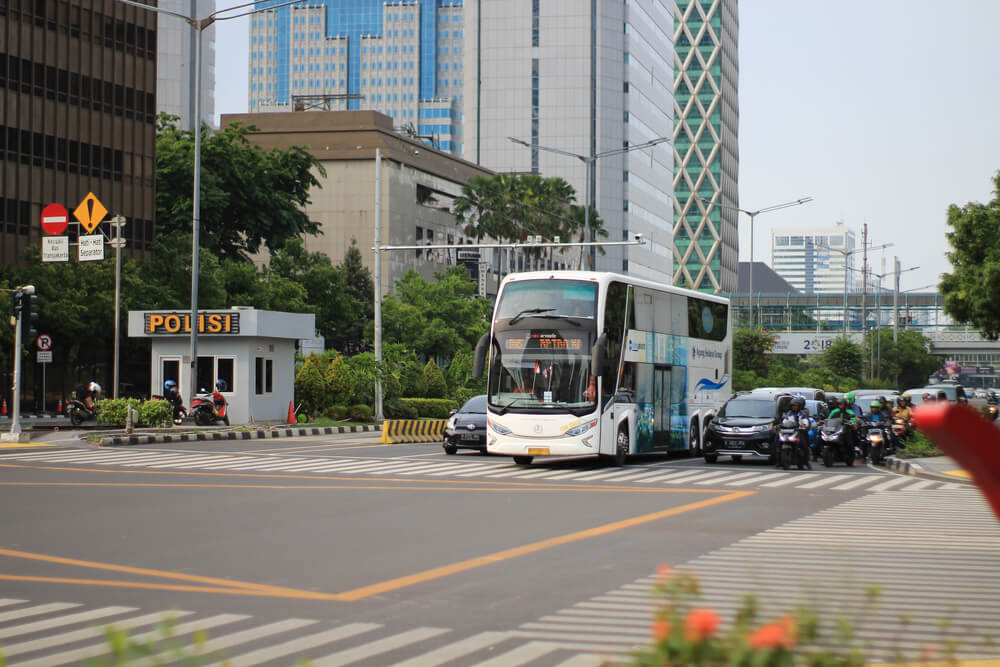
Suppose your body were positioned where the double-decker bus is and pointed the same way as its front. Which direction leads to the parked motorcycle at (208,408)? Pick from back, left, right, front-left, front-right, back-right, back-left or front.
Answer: right

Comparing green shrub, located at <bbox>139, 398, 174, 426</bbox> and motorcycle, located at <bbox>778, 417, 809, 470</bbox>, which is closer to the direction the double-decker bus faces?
the green shrub

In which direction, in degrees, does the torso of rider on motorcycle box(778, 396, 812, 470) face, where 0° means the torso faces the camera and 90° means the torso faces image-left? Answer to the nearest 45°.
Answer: approximately 0°

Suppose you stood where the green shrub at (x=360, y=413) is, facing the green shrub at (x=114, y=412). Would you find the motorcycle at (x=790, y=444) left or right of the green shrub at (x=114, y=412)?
left

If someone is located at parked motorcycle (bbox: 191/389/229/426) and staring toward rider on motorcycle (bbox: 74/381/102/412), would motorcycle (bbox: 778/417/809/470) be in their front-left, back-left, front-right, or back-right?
back-left

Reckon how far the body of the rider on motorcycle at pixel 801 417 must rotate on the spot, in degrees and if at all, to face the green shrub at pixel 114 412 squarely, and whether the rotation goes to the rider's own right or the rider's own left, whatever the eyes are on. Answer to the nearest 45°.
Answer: approximately 90° to the rider's own right

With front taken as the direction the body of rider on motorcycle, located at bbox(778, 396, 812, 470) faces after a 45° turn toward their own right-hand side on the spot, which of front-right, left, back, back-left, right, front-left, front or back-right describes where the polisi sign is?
right

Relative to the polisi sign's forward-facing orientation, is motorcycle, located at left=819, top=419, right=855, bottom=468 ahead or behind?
ahead

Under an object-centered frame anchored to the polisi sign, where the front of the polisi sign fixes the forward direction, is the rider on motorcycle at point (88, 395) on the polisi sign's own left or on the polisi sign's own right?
on the polisi sign's own right

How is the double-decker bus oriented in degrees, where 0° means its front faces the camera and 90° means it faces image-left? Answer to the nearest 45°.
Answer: approximately 45°

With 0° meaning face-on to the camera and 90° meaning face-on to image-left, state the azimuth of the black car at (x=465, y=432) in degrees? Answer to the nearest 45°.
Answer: approximately 45°

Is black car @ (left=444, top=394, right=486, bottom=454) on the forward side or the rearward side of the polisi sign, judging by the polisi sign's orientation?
on the forward side

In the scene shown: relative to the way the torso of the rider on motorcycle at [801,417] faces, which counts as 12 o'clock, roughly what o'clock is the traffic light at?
The traffic light is roughly at 3 o'clock from the rider on motorcycle.

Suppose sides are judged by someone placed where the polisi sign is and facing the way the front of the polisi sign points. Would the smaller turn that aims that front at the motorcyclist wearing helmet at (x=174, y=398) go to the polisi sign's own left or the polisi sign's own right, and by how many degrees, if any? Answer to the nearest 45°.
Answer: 0° — it already faces them

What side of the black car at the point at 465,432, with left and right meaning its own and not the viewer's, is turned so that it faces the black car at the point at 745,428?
left

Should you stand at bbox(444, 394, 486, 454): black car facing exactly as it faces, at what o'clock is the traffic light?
The traffic light is roughly at 2 o'clock from the black car.

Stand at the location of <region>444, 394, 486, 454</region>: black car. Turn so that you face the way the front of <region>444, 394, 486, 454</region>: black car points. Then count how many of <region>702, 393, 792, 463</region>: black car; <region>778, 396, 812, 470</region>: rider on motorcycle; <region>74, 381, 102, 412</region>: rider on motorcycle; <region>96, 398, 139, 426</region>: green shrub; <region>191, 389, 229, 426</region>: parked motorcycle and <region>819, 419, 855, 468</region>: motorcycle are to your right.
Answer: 3
